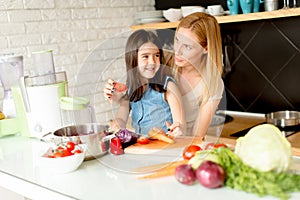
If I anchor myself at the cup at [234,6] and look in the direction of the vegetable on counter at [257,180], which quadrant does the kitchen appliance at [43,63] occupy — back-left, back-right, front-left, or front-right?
front-right

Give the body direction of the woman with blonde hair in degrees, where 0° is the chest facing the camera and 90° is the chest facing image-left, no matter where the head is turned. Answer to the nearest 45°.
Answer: approximately 45°

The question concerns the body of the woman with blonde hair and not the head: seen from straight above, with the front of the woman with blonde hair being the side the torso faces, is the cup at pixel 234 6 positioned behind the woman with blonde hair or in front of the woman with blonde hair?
behind

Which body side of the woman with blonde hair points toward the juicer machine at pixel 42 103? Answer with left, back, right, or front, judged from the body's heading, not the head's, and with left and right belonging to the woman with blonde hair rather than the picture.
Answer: right

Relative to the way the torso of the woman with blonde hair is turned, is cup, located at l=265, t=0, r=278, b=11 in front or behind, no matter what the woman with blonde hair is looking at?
behind

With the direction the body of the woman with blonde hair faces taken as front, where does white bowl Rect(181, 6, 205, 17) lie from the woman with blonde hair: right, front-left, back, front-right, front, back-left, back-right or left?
back-right

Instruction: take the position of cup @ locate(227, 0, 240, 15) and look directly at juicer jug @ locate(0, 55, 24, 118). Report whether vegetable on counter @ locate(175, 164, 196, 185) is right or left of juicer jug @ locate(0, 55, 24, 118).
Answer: left

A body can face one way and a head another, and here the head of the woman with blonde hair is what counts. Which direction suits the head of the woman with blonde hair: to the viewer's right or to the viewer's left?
to the viewer's left
